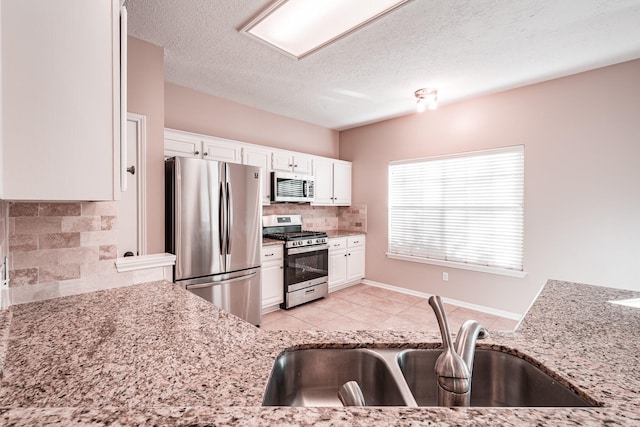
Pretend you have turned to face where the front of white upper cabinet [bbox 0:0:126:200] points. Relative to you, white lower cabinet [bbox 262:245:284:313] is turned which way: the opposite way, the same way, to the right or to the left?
to the right

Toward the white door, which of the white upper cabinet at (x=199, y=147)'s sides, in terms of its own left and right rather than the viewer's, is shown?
right

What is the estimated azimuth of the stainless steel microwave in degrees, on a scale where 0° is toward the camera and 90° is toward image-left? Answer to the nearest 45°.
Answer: approximately 315°

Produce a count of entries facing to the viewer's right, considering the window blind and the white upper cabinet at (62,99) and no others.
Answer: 1

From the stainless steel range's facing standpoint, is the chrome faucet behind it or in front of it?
in front

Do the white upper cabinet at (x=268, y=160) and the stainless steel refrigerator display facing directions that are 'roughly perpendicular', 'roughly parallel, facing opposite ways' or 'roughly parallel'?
roughly parallel

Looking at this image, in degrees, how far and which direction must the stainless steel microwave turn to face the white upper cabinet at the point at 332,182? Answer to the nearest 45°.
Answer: approximately 90° to its left

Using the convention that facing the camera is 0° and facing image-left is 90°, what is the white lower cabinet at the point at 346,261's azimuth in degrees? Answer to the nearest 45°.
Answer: approximately 315°

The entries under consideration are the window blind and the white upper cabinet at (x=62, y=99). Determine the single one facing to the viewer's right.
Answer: the white upper cabinet

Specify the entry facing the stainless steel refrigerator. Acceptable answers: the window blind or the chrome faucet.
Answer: the window blind

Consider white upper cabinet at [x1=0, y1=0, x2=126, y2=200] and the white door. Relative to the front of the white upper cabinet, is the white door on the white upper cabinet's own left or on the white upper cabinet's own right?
on the white upper cabinet's own left

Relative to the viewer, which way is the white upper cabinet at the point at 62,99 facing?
to the viewer's right

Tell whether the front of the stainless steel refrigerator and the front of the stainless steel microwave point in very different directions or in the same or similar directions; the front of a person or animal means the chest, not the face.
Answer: same or similar directions
